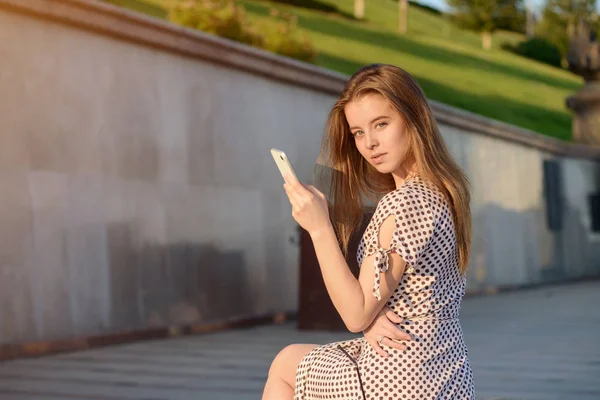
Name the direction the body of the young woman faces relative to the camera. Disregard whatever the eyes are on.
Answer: to the viewer's left
